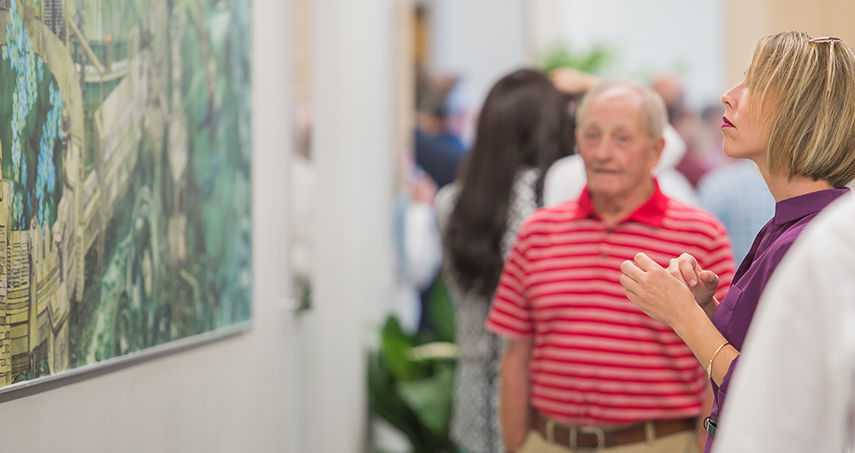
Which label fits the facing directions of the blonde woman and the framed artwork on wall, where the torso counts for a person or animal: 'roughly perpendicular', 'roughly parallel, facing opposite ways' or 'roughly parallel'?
roughly parallel, facing opposite ways

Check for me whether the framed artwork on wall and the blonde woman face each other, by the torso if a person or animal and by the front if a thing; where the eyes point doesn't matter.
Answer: yes

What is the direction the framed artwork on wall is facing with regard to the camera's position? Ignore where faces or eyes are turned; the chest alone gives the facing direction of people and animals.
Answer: facing the viewer and to the right of the viewer

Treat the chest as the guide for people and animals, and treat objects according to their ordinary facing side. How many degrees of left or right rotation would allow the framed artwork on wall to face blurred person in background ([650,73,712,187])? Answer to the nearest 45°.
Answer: approximately 90° to its left

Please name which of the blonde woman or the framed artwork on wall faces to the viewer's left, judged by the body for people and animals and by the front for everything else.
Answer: the blonde woman

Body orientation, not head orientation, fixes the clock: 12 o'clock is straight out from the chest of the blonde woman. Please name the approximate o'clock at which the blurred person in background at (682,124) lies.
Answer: The blurred person in background is roughly at 3 o'clock from the blonde woman.

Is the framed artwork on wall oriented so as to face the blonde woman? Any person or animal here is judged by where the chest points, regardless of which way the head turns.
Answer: yes

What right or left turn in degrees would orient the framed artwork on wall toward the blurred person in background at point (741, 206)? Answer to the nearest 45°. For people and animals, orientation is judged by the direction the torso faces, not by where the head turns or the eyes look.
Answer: approximately 90° to its left

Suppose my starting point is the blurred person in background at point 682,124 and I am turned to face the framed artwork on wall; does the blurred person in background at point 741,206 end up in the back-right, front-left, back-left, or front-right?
front-left

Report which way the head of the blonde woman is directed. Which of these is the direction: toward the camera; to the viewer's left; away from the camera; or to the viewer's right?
to the viewer's left

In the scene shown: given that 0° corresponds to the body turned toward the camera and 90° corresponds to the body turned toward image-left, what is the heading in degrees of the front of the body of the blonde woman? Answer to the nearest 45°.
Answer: approximately 90°

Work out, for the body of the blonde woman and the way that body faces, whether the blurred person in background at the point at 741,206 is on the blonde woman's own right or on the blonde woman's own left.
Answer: on the blonde woman's own right

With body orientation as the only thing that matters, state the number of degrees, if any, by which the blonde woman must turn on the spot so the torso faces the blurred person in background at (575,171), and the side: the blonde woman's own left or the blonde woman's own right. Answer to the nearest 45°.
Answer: approximately 90° to the blonde woman's own right

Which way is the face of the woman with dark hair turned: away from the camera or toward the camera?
away from the camera
